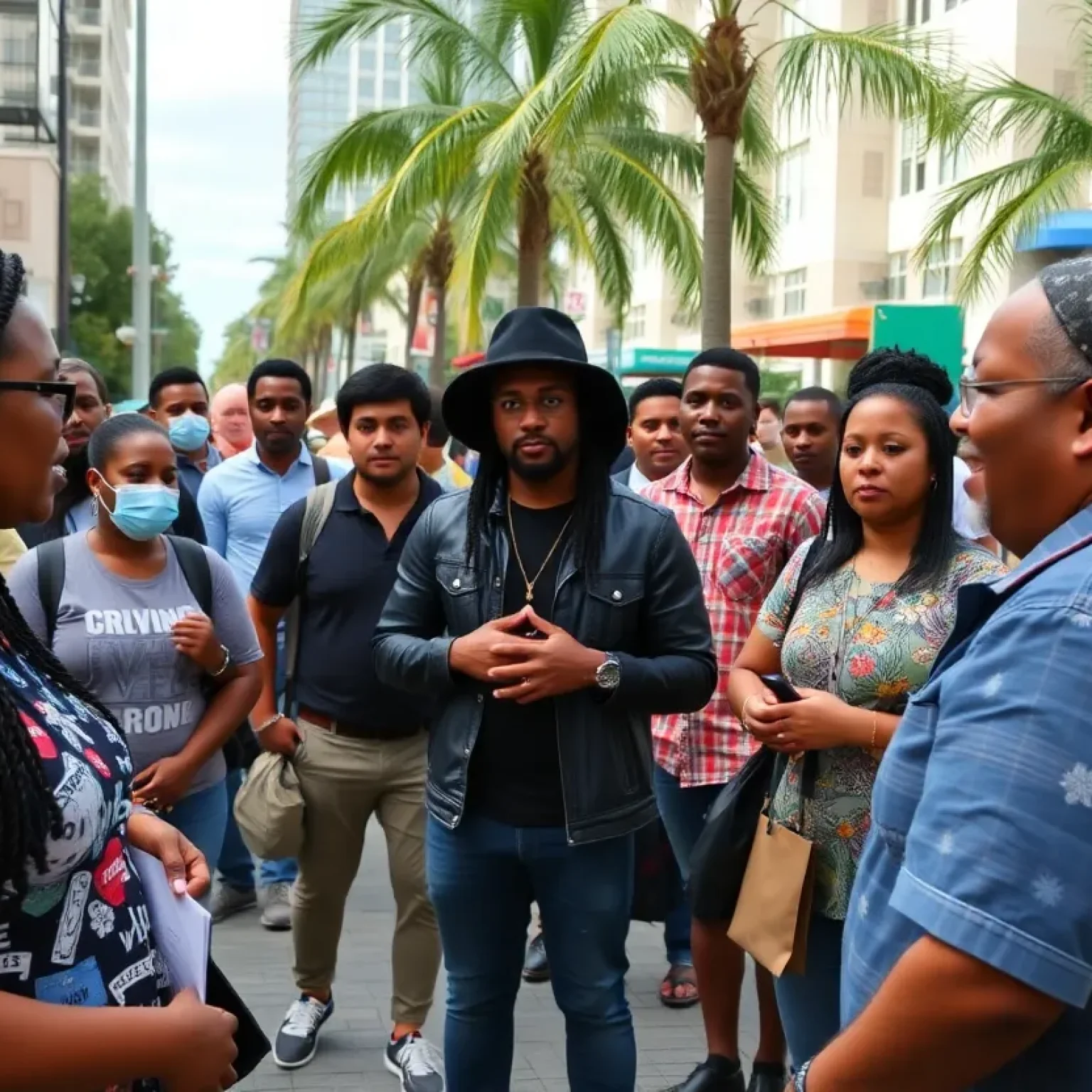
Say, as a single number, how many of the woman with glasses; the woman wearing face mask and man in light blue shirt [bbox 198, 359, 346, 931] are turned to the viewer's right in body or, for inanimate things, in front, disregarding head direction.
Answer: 1

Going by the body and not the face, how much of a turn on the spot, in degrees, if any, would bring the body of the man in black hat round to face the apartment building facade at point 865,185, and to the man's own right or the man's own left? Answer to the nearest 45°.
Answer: approximately 180°

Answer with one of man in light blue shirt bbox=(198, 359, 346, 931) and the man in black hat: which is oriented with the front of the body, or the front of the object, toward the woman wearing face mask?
the man in light blue shirt

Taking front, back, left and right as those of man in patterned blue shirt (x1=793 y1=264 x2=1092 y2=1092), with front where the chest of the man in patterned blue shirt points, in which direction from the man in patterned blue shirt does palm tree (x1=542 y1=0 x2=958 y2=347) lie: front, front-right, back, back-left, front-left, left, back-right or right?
right

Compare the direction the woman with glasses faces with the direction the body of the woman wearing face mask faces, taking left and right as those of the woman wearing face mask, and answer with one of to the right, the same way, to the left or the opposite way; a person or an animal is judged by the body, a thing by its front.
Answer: to the left

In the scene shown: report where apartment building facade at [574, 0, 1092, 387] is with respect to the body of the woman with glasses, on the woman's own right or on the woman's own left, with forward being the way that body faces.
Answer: on the woman's own left

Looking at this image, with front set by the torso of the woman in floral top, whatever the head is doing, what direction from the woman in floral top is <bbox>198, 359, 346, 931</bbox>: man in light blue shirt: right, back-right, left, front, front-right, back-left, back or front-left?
right

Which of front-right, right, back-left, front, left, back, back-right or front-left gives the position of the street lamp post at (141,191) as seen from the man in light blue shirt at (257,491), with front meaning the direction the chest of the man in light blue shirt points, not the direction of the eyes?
back

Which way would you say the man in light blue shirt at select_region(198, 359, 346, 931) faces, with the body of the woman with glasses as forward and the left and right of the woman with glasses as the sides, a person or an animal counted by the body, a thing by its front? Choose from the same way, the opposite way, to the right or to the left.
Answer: to the right

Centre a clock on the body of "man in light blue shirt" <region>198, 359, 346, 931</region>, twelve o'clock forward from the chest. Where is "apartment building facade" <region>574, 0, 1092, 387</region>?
The apartment building facade is roughly at 7 o'clock from the man in light blue shirt.

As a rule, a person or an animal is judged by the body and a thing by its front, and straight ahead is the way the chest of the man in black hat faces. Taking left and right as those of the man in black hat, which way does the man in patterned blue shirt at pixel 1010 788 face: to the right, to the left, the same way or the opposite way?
to the right

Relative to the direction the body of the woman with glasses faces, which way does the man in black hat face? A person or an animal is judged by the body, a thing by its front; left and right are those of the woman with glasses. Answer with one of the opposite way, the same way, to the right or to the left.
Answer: to the right
